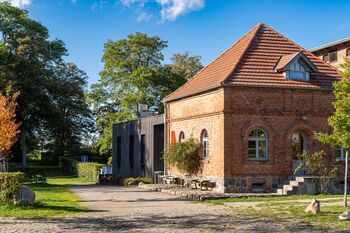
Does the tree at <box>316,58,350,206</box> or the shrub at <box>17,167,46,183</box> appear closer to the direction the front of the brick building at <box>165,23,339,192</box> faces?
the tree

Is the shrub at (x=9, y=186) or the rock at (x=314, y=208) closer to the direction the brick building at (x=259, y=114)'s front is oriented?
the rock

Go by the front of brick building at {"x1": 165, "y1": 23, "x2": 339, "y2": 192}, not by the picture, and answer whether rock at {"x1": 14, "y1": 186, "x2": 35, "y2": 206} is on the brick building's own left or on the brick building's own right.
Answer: on the brick building's own right

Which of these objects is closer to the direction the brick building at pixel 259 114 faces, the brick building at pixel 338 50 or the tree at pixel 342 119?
the tree

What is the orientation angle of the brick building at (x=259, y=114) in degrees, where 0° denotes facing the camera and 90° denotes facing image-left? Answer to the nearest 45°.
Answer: approximately 315°

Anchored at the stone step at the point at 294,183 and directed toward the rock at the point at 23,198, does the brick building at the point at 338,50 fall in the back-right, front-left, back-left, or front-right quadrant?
back-right

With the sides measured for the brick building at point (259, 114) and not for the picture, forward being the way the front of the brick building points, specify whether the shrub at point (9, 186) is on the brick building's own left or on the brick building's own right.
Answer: on the brick building's own right
